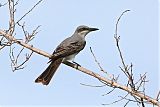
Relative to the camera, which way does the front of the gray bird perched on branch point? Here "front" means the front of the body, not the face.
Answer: to the viewer's right
